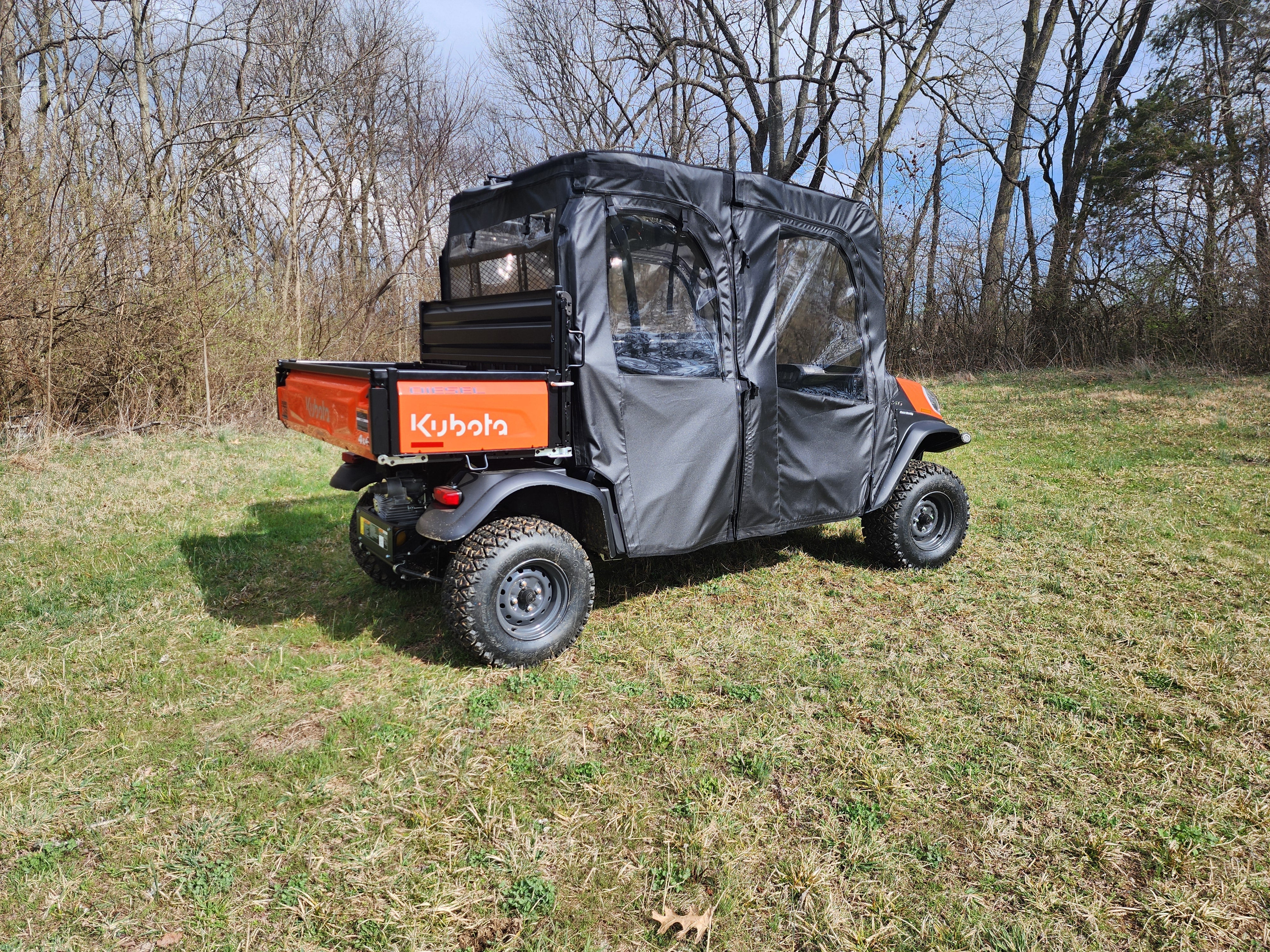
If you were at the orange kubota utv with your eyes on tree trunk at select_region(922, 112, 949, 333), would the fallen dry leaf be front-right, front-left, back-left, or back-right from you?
back-right

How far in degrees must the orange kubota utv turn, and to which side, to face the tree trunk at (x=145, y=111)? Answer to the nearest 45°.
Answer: approximately 90° to its left

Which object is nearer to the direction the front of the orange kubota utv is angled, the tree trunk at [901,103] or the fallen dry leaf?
the tree trunk

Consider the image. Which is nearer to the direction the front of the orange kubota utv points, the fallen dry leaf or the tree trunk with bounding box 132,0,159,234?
the tree trunk

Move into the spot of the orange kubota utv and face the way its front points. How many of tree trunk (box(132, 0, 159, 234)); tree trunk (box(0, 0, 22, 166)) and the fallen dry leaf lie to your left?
2

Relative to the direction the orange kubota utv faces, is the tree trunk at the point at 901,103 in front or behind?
in front

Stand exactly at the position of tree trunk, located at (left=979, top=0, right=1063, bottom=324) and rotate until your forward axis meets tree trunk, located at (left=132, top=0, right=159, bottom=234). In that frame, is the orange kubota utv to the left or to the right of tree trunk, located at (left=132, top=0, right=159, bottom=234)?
left

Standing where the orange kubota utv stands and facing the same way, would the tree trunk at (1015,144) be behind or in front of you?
in front

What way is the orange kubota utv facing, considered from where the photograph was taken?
facing away from the viewer and to the right of the viewer

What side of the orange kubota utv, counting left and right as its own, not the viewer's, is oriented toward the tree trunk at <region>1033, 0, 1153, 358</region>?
front

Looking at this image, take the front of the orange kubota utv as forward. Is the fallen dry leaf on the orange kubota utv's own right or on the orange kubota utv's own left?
on the orange kubota utv's own right

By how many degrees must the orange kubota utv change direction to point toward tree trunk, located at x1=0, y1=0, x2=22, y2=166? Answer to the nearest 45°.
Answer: approximately 90° to its left
